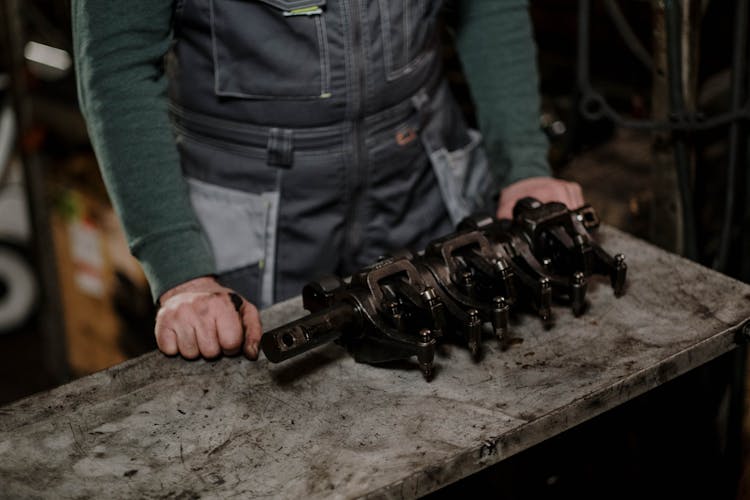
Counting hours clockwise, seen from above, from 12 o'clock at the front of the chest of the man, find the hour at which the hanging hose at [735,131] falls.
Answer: The hanging hose is roughly at 8 o'clock from the man.

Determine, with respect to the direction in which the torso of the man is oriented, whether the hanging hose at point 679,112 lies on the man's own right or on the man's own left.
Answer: on the man's own left

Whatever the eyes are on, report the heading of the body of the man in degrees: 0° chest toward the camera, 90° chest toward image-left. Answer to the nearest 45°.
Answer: approximately 315°
